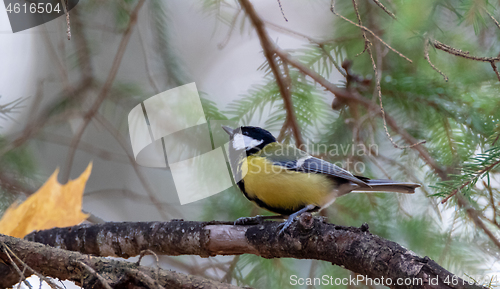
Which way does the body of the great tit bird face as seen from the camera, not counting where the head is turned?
to the viewer's left
